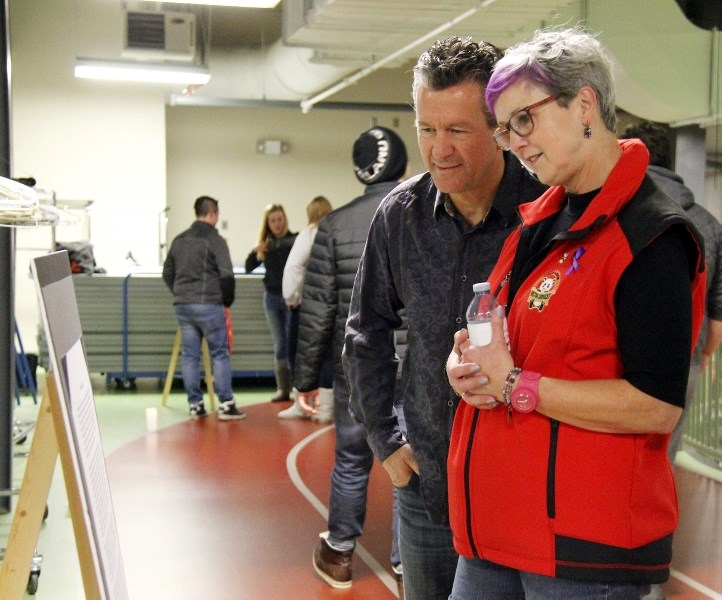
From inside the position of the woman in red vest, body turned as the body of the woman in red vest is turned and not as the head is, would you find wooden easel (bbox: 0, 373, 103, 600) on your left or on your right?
on your right

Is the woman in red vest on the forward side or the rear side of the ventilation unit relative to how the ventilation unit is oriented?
on the forward side

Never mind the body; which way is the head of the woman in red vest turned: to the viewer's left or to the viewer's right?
to the viewer's left

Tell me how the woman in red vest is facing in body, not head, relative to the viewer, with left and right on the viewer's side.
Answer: facing the viewer and to the left of the viewer

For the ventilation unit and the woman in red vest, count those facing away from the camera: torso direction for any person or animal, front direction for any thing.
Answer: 0

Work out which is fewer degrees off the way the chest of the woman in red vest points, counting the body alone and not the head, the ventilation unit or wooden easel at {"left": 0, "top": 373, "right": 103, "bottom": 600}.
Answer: the wooden easel

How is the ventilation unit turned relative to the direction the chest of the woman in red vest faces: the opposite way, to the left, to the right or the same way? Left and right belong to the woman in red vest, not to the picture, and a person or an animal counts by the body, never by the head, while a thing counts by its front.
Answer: to the left

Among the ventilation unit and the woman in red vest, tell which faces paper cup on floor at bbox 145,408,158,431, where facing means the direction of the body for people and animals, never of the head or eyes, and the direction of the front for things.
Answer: the ventilation unit

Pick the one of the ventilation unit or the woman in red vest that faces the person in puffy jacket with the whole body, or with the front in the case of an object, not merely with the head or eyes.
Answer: the ventilation unit

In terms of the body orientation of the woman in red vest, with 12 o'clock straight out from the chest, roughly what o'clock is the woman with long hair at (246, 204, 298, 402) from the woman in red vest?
The woman with long hair is roughly at 4 o'clock from the woman in red vest.

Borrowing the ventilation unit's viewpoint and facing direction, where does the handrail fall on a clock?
The handrail is roughly at 11 o'clock from the ventilation unit.

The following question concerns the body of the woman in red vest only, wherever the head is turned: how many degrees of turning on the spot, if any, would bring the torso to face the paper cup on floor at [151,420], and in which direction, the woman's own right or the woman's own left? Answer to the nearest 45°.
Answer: approximately 90° to the woman's own right

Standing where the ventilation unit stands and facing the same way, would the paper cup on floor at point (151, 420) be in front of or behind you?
in front

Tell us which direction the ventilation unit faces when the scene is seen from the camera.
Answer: facing the viewer

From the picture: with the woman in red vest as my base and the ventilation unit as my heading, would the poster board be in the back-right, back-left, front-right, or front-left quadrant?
front-left

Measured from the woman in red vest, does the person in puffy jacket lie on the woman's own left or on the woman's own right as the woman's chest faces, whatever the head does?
on the woman's own right

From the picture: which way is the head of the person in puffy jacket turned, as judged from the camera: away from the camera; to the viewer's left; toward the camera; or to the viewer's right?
away from the camera

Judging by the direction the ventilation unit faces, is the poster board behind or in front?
in front
